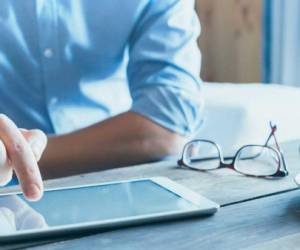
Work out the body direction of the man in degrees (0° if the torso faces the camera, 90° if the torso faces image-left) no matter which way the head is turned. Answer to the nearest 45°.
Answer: approximately 0°

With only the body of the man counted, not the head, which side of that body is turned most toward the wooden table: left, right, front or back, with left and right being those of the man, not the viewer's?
front
